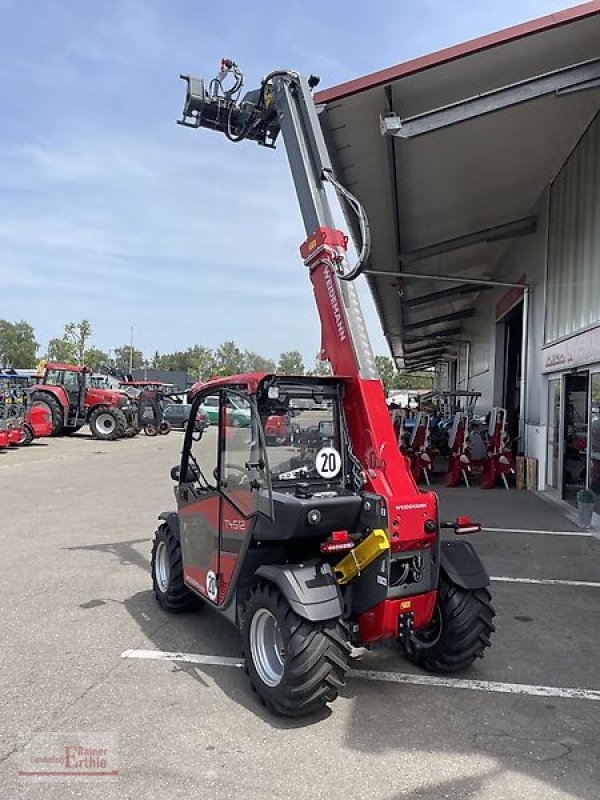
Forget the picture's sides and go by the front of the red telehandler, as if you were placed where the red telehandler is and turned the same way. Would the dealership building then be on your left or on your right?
on your right

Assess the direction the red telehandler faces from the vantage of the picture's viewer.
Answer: facing away from the viewer and to the left of the viewer

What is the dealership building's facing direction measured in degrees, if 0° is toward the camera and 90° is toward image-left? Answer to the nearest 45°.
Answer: approximately 90°
